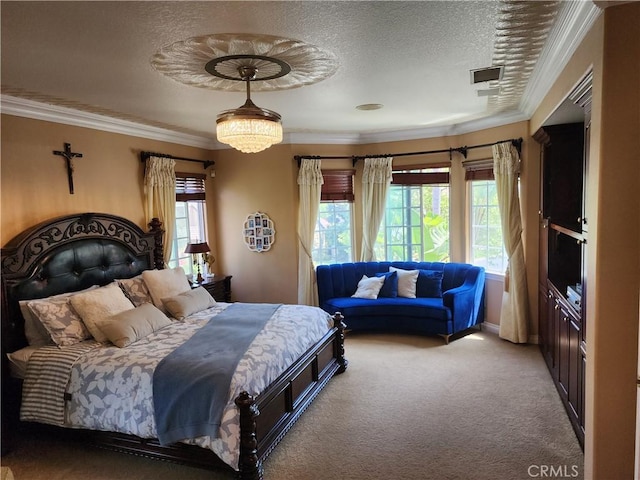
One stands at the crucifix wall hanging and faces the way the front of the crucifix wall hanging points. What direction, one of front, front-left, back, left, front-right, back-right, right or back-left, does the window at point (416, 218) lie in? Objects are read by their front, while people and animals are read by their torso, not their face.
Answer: front-left

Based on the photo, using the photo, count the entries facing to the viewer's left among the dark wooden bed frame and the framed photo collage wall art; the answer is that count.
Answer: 0

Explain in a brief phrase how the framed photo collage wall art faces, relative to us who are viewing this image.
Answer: facing the viewer

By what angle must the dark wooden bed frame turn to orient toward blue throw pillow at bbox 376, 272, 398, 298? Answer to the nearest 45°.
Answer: approximately 45° to its left

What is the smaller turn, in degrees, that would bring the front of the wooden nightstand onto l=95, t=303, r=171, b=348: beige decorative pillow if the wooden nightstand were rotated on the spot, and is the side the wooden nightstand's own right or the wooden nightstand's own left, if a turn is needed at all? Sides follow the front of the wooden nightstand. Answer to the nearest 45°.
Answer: approximately 45° to the wooden nightstand's own right

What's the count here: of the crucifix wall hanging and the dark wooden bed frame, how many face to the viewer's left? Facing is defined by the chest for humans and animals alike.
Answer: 0

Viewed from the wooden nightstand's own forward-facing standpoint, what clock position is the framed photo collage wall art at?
The framed photo collage wall art is roughly at 9 o'clock from the wooden nightstand.

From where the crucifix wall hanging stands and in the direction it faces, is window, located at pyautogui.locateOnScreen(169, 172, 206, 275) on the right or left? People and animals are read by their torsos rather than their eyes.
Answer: on its left

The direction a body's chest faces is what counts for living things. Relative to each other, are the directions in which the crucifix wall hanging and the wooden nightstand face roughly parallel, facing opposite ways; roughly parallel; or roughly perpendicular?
roughly parallel

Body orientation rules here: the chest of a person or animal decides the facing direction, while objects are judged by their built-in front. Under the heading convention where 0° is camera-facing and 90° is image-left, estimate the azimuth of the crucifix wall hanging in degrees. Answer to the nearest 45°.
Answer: approximately 315°

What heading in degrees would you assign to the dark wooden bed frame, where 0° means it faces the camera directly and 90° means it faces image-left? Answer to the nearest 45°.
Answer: approximately 315°

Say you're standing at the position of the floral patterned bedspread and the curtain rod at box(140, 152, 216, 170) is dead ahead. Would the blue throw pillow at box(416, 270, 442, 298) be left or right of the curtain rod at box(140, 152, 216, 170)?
right

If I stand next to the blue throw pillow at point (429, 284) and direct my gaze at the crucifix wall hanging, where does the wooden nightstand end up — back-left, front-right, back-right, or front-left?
front-right

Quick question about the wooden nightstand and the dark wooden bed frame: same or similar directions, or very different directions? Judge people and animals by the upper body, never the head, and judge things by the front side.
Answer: same or similar directions

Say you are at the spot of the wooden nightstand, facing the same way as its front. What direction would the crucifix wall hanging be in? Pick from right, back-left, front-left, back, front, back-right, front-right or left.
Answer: right

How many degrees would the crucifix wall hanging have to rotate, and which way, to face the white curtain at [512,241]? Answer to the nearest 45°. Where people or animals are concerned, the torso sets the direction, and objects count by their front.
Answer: approximately 45° to its left

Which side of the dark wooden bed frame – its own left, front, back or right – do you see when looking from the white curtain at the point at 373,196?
left

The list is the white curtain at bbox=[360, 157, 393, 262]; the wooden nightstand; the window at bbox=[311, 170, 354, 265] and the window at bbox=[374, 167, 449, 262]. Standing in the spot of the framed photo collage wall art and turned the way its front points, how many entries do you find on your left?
3

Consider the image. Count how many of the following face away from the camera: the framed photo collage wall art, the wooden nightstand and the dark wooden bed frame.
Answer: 0

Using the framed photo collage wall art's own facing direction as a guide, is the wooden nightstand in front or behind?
in front
